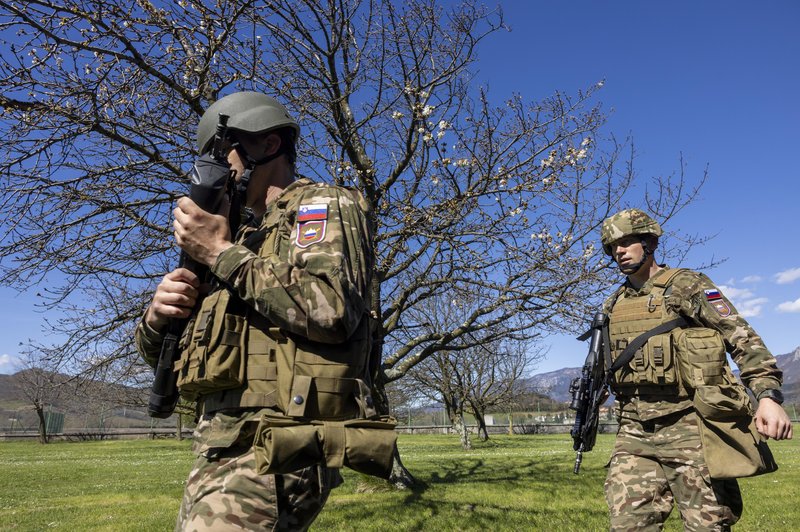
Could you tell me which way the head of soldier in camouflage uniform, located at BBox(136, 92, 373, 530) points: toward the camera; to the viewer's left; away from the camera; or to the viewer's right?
to the viewer's left

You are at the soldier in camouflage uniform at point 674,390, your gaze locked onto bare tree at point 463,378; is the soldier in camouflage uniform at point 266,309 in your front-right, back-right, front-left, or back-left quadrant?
back-left

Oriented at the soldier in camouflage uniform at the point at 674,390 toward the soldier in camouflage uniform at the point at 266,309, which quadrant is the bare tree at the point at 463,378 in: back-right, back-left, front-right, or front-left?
back-right

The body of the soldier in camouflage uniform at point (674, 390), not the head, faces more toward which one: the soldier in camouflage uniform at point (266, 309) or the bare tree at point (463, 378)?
the soldier in camouflage uniform

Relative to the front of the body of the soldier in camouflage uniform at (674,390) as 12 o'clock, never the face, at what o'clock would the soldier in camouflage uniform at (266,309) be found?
the soldier in camouflage uniform at (266,309) is roughly at 11 o'clock from the soldier in camouflage uniform at (674,390).

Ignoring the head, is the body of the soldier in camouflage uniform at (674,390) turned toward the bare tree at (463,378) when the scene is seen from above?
no
